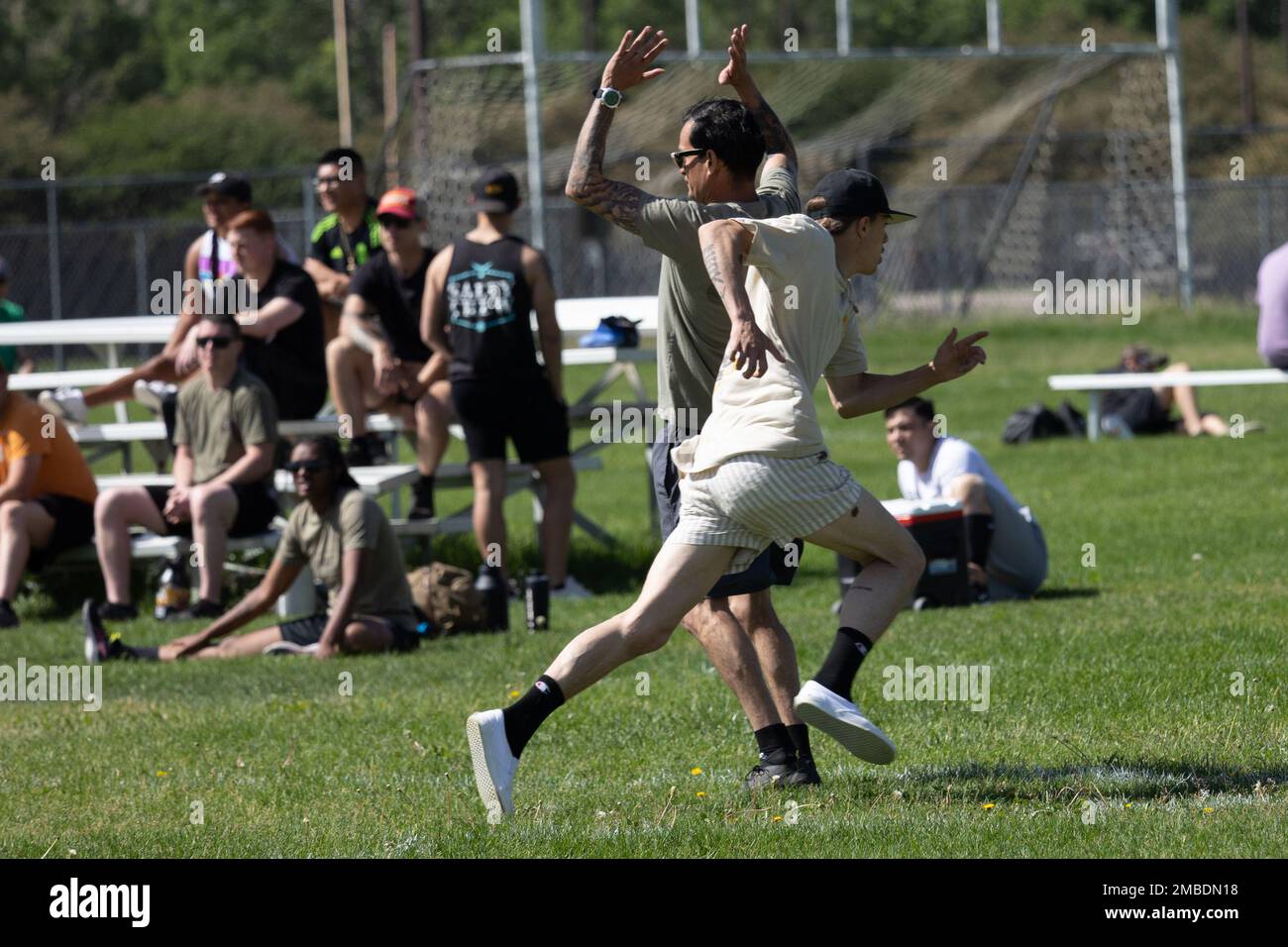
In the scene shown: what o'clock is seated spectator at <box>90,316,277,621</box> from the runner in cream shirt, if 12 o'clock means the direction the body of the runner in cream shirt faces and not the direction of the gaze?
The seated spectator is roughly at 8 o'clock from the runner in cream shirt.

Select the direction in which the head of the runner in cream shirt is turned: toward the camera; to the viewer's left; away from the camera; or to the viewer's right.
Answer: to the viewer's right

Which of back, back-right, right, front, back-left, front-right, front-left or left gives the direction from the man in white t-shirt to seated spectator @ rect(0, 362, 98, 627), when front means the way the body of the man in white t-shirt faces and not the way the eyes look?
front-right

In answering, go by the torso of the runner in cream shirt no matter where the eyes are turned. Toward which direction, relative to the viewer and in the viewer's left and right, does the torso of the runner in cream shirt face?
facing to the right of the viewer

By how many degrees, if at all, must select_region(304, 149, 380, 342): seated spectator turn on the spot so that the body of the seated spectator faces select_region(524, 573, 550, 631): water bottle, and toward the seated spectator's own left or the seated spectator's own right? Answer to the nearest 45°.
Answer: approximately 45° to the seated spectator's own left

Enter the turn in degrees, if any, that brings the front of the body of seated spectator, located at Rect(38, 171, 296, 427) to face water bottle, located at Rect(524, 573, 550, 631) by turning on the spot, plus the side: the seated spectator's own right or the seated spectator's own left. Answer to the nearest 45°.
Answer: approximately 90° to the seated spectator's own left

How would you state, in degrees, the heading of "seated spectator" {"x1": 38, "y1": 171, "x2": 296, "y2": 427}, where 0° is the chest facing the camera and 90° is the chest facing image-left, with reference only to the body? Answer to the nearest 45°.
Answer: approximately 45°

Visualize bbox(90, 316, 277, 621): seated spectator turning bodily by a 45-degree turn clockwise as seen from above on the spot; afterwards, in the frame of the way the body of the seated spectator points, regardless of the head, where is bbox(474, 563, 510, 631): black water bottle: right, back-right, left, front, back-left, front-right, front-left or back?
back-left

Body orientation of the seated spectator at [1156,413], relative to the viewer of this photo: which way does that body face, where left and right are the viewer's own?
facing to the right of the viewer

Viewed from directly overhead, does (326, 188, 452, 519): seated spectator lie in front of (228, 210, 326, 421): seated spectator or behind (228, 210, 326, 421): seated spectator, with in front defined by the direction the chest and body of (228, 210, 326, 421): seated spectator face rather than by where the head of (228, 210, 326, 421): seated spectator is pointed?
behind

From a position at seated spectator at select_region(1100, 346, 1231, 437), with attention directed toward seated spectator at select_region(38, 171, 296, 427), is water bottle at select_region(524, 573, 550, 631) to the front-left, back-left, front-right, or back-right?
front-left

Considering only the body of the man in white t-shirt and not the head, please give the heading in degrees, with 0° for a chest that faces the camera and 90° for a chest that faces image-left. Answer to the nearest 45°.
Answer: approximately 45°

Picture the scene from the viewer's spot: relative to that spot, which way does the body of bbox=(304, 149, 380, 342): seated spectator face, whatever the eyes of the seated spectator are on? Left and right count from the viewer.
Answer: facing the viewer and to the left of the viewer

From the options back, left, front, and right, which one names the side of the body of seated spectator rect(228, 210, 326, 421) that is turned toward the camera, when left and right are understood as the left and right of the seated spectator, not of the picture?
left

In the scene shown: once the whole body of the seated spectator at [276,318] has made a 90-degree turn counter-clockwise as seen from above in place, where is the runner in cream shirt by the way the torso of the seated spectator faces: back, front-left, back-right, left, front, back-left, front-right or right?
front

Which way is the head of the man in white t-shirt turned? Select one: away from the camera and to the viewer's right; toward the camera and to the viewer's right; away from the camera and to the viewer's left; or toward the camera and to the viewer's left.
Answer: toward the camera and to the viewer's left
